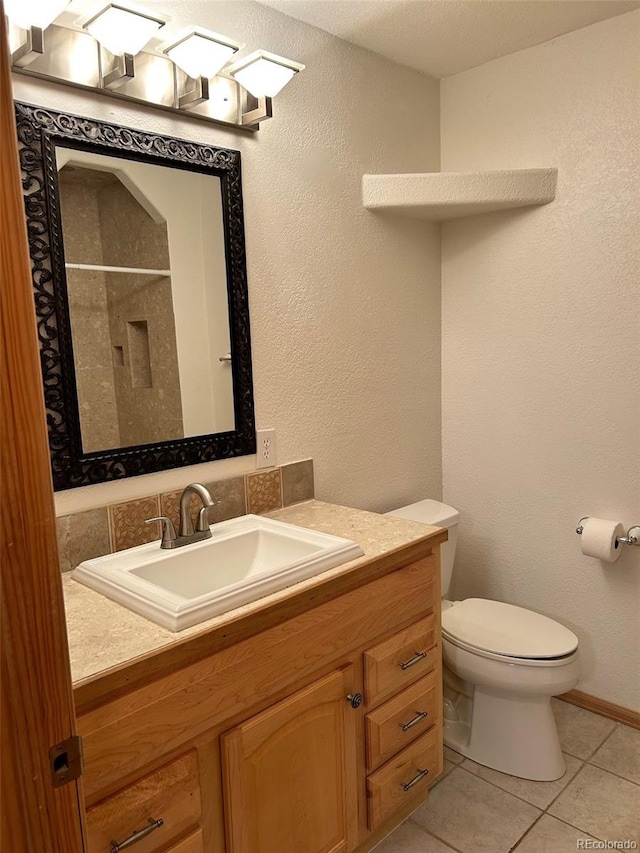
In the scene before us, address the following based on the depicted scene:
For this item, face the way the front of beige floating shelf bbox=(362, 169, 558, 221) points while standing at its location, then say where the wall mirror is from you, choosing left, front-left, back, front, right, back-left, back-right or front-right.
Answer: front-right

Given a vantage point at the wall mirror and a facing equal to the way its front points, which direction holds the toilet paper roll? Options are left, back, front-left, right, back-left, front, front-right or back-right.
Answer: front-left

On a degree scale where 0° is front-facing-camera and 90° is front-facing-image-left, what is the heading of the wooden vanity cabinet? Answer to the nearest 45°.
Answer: approximately 315°

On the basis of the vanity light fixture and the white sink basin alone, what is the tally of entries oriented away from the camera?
0

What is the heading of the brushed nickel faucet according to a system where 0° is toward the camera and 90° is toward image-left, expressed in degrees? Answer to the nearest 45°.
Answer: approximately 315°

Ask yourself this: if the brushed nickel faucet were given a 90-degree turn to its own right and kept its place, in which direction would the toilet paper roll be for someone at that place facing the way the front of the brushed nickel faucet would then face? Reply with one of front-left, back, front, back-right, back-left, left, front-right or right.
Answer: back-left

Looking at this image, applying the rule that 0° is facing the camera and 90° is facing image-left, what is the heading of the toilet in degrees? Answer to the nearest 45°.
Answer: approximately 315°
